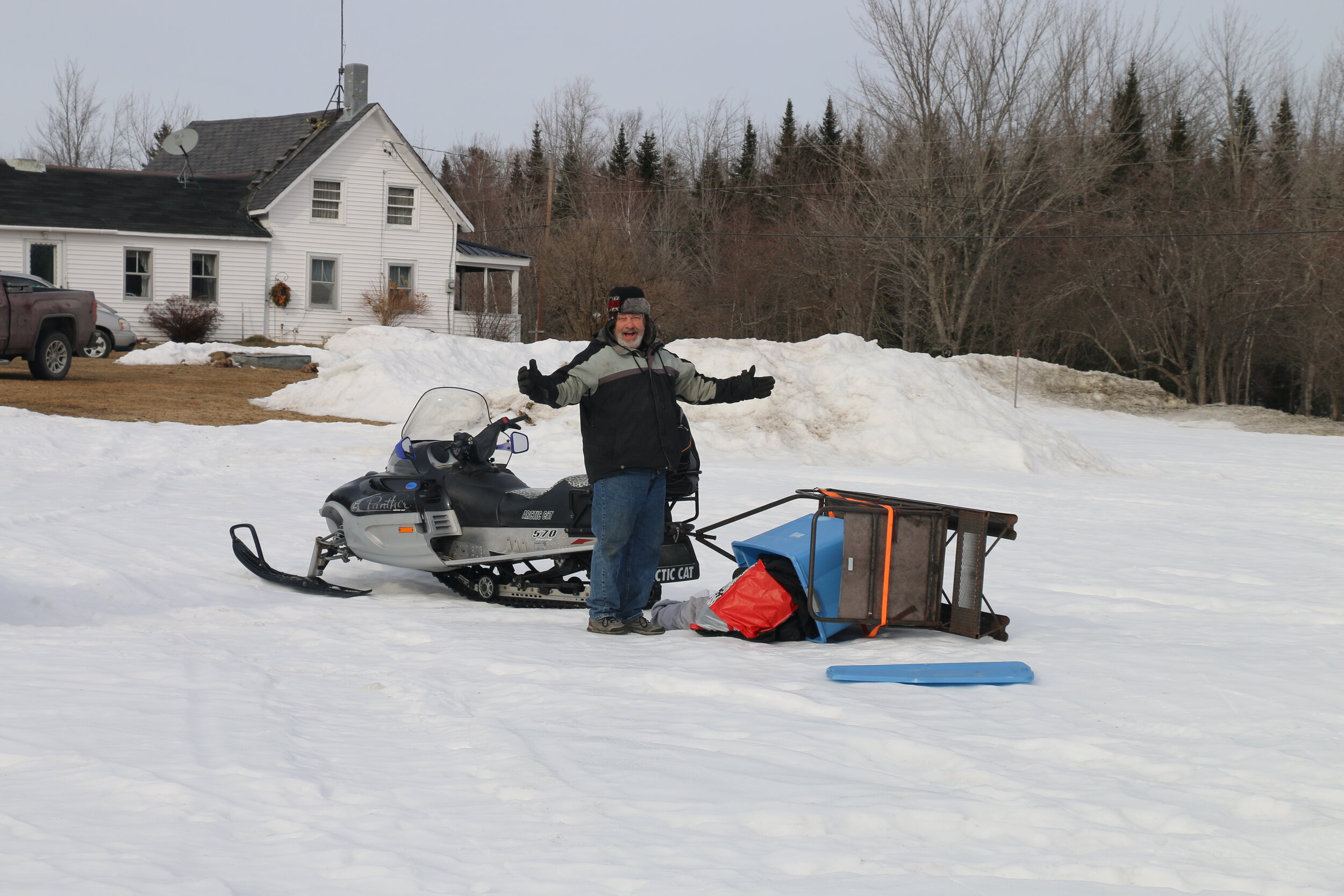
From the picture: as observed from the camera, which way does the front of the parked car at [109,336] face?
facing to the right of the viewer

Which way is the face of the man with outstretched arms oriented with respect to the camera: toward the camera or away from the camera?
toward the camera

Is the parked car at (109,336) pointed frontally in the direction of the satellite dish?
no

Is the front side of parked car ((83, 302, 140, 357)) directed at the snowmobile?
no

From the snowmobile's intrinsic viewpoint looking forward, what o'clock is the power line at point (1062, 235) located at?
The power line is roughly at 4 o'clock from the snowmobile.

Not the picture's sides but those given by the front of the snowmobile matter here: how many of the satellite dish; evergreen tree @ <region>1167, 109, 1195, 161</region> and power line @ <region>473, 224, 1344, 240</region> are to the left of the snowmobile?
0

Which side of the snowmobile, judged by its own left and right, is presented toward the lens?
left

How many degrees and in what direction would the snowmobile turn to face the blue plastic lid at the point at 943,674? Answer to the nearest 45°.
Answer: approximately 135° to its left

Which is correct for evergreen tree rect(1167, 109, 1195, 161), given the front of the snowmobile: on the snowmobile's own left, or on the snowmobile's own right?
on the snowmobile's own right

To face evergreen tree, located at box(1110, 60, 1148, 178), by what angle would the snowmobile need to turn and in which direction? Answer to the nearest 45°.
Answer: approximately 135° to its right

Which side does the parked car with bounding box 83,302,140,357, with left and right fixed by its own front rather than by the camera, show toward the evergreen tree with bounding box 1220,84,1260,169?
front

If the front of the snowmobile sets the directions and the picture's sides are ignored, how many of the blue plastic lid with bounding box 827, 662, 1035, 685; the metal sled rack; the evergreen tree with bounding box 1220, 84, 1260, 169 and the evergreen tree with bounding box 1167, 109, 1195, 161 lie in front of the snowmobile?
0

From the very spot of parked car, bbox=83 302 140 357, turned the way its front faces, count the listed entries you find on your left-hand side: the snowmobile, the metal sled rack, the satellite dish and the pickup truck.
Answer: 1

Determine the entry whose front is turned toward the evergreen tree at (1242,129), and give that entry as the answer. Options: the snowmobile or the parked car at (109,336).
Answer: the parked car
